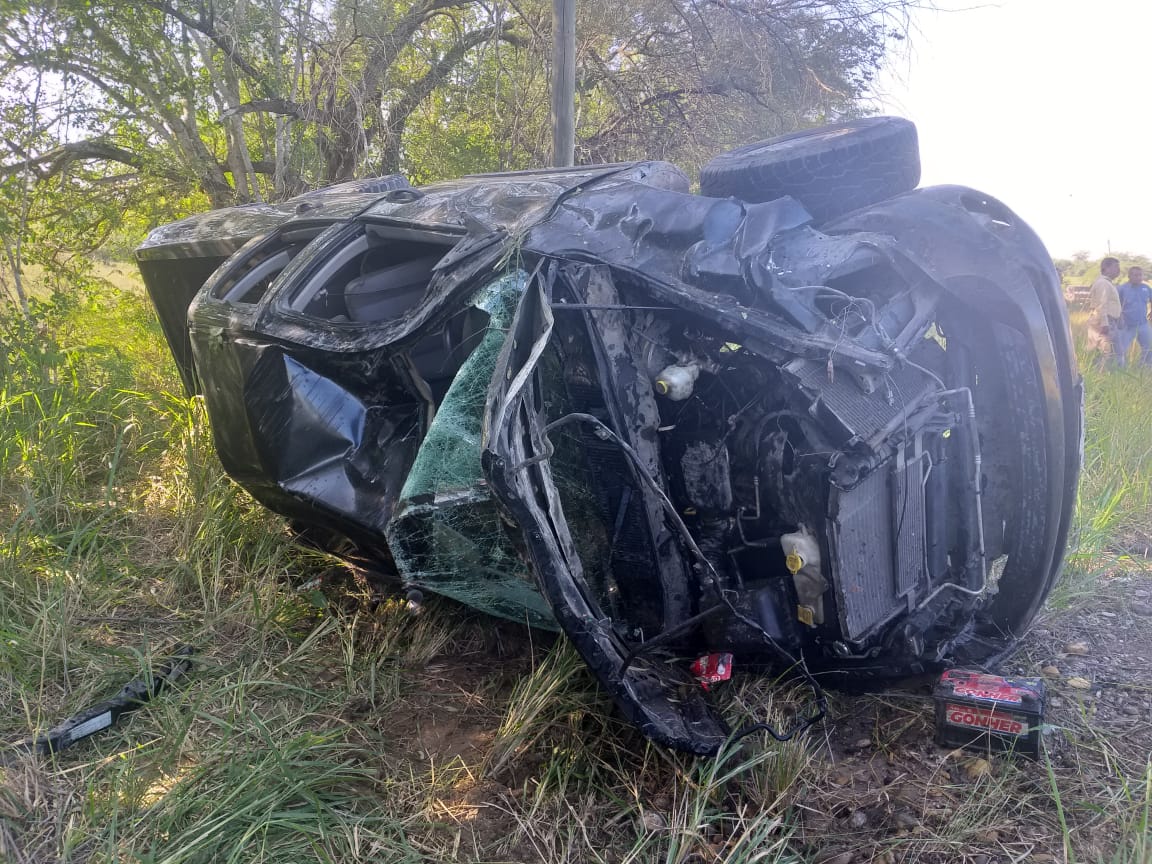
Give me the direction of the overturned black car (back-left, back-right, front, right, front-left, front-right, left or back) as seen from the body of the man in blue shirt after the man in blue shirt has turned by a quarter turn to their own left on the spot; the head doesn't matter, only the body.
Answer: right

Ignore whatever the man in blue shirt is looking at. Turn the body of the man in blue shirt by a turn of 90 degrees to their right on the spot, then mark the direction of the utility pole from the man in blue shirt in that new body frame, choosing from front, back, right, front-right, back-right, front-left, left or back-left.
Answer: front-left

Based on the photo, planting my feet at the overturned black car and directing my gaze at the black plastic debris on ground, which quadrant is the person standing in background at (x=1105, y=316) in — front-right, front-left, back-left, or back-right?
back-right

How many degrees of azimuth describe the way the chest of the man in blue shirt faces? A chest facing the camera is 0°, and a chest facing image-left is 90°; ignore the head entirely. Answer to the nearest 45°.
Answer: approximately 0°

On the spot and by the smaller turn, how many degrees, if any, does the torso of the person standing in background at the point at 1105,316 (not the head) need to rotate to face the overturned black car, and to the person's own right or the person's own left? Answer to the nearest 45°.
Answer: approximately 90° to the person's own right

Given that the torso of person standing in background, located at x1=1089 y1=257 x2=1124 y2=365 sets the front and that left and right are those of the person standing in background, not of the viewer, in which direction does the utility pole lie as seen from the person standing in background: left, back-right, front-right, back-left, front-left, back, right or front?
back-right

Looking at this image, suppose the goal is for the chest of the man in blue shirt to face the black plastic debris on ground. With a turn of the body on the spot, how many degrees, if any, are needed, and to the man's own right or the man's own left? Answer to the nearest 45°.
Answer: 0° — they already face it
